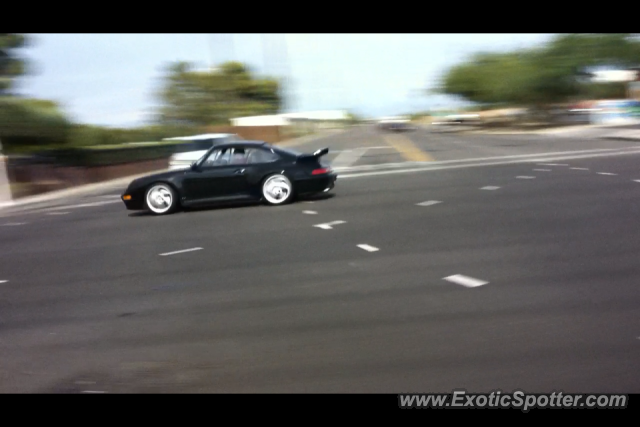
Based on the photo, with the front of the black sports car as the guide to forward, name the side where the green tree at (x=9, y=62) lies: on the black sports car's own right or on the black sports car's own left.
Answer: on the black sports car's own right

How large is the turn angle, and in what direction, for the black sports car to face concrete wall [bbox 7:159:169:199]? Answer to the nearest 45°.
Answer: approximately 45° to its right

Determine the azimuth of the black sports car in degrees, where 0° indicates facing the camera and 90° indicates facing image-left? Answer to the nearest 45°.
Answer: approximately 90°

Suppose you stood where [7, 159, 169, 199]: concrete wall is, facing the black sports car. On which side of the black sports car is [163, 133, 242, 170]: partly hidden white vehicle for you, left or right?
left

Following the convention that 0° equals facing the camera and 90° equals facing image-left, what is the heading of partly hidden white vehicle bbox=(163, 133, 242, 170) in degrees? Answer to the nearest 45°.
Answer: approximately 45°

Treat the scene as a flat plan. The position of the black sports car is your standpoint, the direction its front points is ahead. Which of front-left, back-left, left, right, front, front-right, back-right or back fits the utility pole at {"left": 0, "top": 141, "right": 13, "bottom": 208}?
front-right

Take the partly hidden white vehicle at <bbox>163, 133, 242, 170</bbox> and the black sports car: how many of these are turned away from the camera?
0

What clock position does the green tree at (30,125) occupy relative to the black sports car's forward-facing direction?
The green tree is roughly at 2 o'clock from the black sports car.
